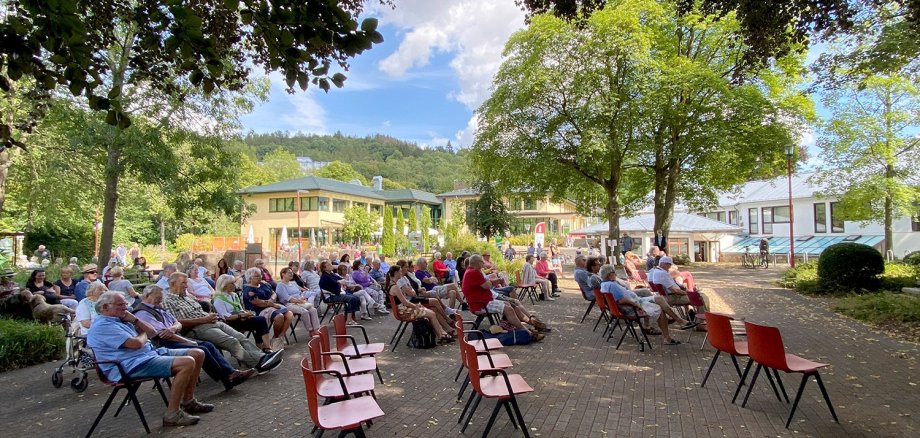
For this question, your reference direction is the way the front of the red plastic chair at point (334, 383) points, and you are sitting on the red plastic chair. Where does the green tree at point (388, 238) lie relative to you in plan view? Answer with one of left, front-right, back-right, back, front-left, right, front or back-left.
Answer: left

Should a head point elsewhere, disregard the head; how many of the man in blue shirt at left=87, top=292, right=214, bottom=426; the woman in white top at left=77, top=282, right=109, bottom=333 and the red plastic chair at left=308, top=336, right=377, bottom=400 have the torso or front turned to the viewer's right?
3

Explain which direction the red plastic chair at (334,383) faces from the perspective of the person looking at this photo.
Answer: facing to the right of the viewer

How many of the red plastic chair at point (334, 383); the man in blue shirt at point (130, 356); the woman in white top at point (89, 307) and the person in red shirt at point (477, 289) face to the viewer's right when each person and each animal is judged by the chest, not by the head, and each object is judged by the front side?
4

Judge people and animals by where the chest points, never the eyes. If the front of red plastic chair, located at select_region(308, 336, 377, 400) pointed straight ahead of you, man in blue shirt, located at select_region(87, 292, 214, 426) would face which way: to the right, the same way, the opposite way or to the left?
the same way

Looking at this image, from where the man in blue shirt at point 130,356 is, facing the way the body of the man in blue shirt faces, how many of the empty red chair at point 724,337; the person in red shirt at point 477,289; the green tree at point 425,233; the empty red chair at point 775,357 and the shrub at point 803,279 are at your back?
0

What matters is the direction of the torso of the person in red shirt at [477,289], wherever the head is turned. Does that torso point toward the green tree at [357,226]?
no

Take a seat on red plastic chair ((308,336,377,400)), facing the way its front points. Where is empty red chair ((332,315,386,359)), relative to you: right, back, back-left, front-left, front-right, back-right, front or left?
left

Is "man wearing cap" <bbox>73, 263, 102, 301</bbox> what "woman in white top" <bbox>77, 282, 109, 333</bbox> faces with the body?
no

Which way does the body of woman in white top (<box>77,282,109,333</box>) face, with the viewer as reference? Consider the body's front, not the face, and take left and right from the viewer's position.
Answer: facing to the right of the viewer

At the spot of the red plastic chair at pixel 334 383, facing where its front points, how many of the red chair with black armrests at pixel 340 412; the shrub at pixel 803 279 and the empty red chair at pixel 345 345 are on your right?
1

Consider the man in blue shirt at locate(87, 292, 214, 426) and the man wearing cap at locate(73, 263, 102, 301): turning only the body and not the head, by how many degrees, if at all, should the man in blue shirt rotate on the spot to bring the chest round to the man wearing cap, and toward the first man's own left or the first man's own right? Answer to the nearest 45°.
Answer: approximately 90° to the first man's own left

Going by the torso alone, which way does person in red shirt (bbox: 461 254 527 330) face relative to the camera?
to the viewer's right

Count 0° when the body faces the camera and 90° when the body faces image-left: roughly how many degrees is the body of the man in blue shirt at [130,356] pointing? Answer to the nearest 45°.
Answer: approximately 270°

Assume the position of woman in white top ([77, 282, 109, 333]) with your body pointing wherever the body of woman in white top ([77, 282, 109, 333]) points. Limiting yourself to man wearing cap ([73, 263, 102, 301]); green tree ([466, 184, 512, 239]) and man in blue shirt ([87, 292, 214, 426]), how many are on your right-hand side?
1

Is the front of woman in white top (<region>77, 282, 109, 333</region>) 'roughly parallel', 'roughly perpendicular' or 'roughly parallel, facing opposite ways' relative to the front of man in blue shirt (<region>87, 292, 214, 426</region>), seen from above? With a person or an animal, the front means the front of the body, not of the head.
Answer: roughly parallel

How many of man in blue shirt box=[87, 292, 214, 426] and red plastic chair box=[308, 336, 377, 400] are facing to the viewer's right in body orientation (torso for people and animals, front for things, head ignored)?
2

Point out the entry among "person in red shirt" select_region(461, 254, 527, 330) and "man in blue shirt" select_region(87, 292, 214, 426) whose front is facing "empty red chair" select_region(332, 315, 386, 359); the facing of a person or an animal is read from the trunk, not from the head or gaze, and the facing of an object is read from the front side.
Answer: the man in blue shirt

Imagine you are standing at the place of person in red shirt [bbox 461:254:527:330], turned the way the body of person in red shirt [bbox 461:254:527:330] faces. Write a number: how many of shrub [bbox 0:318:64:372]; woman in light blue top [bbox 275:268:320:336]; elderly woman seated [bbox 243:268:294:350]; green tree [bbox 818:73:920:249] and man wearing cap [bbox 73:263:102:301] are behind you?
4

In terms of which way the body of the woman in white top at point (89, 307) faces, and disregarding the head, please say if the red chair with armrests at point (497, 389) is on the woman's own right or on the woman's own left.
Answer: on the woman's own right
